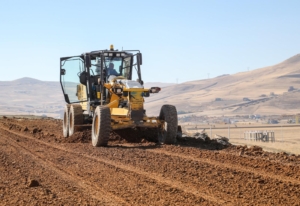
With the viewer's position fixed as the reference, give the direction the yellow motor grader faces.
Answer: facing the viewer and to the right of the viewer
